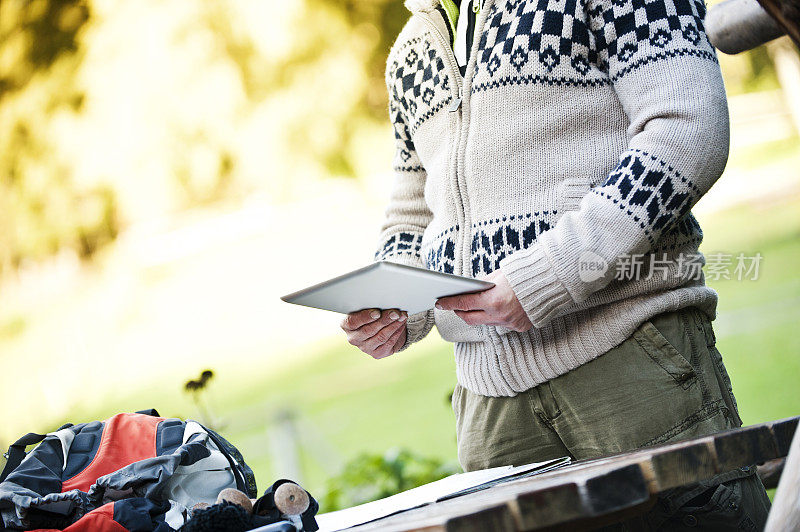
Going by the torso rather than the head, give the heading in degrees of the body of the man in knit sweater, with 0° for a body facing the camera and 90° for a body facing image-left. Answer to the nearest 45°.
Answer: approximately 45°

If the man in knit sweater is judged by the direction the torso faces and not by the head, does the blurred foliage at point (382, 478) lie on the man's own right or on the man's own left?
on the man's own right
